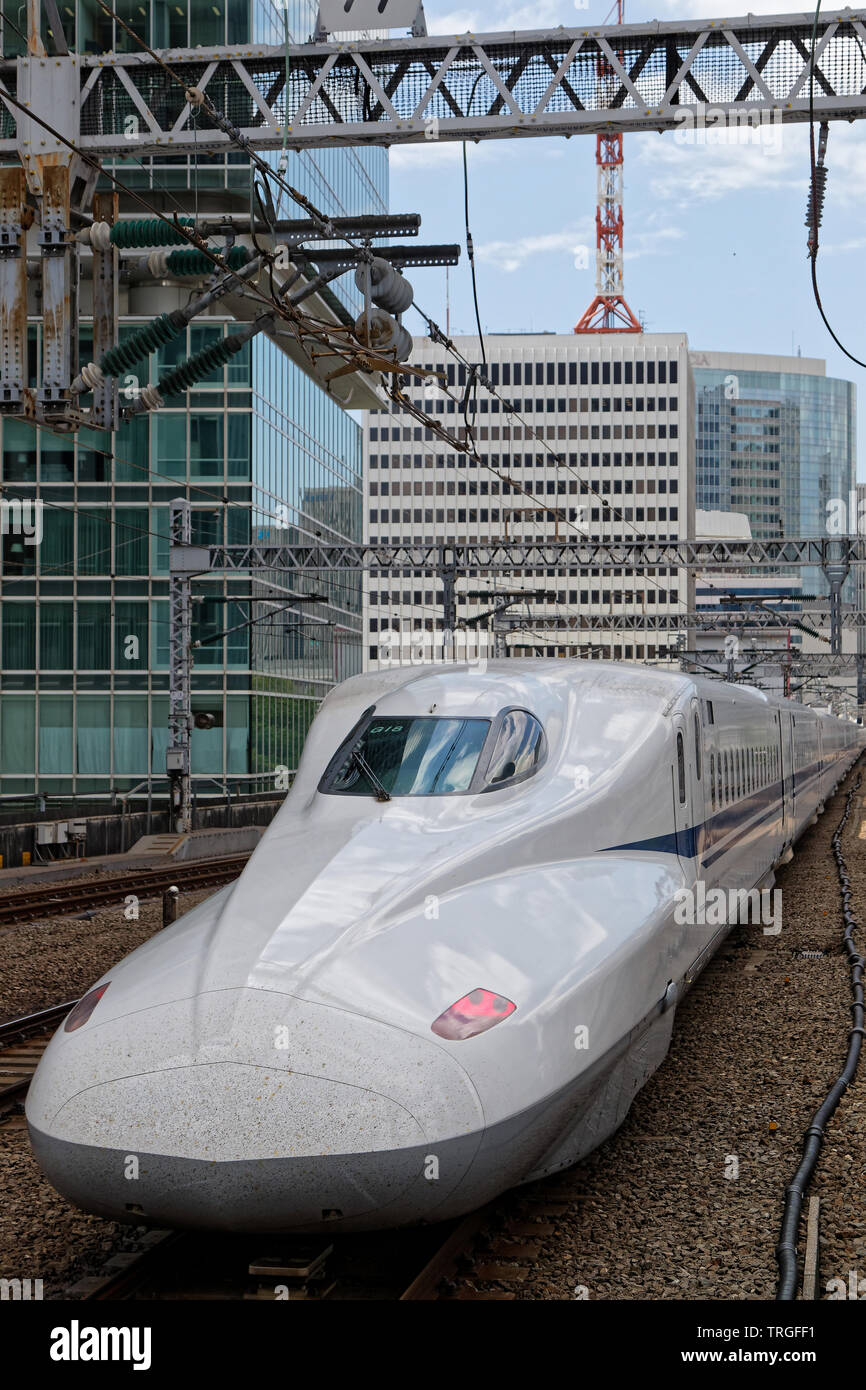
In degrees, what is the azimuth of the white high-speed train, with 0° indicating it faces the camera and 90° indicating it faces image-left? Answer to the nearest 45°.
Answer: approximately 45°

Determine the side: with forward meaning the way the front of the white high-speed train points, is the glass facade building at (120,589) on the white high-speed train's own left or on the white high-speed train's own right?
on the white high-speed train's own right

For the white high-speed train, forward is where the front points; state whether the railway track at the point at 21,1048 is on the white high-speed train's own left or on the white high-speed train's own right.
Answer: on the white high-speed train's own right

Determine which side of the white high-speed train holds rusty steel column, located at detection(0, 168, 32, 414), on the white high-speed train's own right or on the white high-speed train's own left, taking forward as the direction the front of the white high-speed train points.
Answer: on the white high-speed train's own right

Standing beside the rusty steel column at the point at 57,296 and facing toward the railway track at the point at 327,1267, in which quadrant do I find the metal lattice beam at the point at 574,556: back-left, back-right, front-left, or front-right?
back-left

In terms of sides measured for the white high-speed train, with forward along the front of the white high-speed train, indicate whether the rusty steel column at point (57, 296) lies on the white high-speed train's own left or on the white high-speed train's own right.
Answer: on the white high-speed train's own right

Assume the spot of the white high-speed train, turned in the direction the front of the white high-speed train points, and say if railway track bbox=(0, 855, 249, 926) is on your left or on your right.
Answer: on your right
